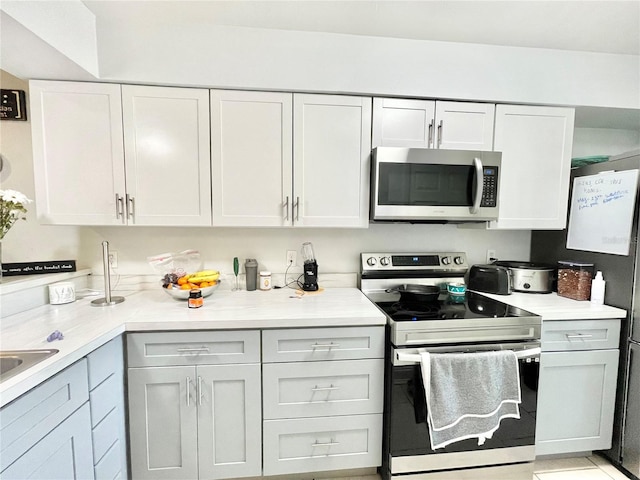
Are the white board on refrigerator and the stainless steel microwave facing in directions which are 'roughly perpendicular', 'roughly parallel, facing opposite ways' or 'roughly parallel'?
roughly perpendicular

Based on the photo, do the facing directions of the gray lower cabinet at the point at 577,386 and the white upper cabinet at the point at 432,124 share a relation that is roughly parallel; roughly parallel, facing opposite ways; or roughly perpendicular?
roughly parallel

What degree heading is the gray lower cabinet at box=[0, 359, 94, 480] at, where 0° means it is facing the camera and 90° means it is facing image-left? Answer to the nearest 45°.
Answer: approximately 315°

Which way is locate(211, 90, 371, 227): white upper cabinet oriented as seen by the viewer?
toward the camera

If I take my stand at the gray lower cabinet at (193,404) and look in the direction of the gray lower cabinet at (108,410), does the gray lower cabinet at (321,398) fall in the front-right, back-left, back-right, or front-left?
back-left

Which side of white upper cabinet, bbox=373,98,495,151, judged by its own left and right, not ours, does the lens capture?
front

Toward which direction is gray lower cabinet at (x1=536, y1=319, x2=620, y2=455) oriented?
toward the camera

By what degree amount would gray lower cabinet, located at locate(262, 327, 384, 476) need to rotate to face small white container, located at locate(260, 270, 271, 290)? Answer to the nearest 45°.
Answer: approximately 135° to its right

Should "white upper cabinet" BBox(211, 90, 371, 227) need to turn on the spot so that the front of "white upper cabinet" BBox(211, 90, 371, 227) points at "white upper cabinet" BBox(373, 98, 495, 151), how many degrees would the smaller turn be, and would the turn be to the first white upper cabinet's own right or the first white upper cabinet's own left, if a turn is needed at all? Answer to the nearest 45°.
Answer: approximately 90° to the first white upper cabinet's own left

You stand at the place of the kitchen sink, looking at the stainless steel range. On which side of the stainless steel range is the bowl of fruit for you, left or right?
left

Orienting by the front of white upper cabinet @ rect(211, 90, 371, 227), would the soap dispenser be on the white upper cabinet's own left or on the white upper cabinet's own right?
on the white upper cabinet's own left

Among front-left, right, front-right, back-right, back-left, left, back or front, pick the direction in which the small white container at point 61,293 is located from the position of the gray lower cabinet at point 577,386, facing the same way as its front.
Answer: front-right

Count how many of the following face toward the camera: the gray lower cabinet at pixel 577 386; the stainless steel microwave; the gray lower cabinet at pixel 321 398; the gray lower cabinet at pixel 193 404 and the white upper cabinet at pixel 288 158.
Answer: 5
